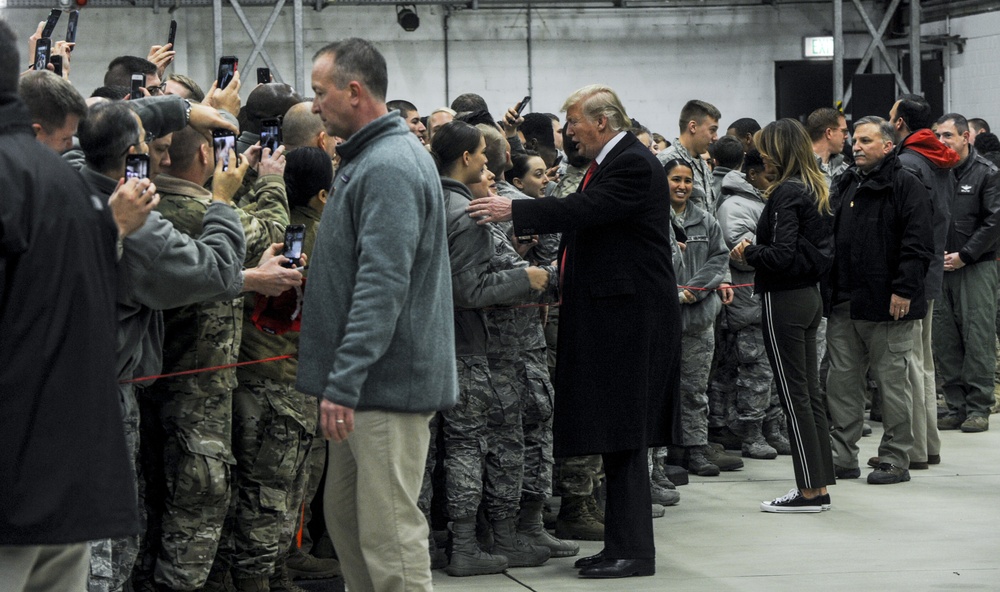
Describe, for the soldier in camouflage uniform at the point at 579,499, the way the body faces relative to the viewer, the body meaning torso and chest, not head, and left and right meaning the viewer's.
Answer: facing the viewer and to the right of the viewer

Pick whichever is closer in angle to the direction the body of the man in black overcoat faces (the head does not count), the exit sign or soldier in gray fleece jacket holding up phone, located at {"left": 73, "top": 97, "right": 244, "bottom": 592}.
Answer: the soldier in gray fleece jacket holding up phone

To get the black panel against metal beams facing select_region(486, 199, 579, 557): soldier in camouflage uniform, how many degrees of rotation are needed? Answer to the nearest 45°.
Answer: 0° — it already faces them

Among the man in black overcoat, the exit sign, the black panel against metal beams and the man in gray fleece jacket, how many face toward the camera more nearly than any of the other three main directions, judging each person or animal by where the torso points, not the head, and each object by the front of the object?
2

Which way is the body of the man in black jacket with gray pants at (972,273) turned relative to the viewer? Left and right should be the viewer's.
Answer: facing the viewer and to the left of the viewer

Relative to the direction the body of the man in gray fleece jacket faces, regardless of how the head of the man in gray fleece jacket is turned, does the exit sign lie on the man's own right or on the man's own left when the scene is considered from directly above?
on the man's own right

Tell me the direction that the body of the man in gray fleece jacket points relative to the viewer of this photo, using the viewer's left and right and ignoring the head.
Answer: facing to the left of the viewer

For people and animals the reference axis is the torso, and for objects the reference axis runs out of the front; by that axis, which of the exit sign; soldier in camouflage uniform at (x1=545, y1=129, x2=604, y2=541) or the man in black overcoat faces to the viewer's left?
the man in black overcoat

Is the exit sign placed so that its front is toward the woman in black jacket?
yes

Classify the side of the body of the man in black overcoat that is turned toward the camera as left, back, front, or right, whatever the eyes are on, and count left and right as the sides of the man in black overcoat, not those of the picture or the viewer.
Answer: left

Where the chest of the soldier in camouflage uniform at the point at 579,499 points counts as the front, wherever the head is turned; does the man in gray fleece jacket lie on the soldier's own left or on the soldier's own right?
on the soldier's own right

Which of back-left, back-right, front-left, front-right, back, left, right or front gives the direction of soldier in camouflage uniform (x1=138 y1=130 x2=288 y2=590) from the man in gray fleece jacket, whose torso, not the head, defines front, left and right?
front-right

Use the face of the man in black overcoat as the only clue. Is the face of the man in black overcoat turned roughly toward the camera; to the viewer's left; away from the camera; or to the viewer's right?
to the viewer's left
